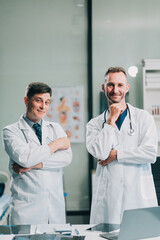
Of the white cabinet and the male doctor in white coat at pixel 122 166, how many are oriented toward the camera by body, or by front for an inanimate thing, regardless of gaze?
2

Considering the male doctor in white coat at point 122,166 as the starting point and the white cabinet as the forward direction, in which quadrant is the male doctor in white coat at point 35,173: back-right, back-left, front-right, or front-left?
back-left

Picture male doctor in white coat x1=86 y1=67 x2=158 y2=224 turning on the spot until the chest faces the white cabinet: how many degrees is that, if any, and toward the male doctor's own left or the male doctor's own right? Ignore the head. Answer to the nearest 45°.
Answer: approximately 180°

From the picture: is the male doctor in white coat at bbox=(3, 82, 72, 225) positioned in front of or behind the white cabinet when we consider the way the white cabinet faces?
in front

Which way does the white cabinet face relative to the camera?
toward the camera

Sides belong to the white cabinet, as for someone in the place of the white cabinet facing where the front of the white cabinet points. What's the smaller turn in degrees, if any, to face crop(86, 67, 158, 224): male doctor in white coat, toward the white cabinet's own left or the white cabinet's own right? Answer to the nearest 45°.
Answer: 0° — it already faces them

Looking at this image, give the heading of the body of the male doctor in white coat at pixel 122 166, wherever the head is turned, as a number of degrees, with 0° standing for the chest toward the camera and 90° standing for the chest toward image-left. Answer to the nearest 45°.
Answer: approximately 0°

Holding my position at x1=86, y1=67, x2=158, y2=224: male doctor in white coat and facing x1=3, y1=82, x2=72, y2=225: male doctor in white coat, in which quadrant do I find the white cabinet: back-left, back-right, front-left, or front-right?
back-right
